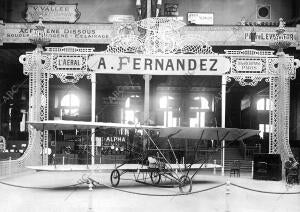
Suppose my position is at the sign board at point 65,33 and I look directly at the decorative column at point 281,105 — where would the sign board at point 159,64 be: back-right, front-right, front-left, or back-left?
front-right

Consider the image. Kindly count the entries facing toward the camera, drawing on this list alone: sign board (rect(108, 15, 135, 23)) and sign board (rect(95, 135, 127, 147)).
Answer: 2

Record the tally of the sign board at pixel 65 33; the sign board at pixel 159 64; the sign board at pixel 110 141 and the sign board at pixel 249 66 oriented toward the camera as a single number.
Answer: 4

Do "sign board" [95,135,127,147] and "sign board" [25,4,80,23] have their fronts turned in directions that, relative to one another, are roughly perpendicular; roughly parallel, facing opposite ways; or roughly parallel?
roughly parallel

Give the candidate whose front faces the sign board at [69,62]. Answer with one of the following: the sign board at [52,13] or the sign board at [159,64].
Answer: the sign board at [52,13]

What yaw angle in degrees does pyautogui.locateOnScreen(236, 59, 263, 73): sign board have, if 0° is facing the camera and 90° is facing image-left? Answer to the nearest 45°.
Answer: approximately 0°

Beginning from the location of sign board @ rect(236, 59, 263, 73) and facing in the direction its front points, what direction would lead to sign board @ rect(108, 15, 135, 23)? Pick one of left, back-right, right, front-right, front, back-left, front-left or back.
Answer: back-right

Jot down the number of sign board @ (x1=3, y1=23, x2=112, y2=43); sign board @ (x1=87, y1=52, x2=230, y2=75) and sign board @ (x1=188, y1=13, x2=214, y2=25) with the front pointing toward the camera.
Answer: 3

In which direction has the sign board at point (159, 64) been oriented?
toward the camera

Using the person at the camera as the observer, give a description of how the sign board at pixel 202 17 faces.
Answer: facing the viewer

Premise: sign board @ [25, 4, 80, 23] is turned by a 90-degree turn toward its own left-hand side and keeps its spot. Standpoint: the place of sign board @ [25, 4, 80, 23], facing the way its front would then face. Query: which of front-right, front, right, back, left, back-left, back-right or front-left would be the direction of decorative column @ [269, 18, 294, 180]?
front-right

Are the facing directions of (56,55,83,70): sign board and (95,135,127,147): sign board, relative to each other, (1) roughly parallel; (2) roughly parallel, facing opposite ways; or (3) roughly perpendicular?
roughly parallel

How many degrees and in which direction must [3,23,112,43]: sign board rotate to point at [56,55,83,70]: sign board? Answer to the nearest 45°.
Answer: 0° — it already faces it
